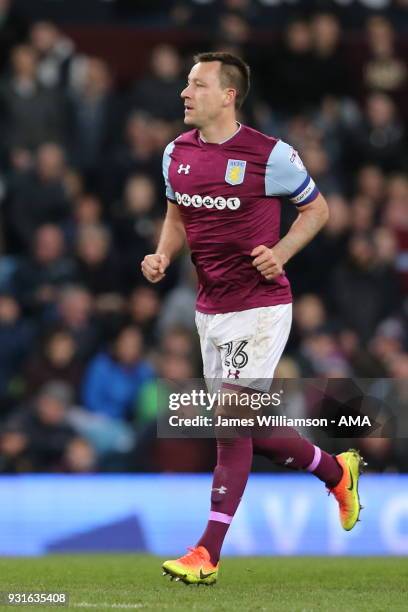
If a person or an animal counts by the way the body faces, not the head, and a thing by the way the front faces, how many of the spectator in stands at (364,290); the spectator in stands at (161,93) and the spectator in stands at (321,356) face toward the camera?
3

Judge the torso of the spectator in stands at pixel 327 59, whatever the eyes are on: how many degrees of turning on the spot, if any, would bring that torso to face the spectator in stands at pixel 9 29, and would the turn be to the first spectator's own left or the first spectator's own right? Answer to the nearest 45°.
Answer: approximately 90° to the first spectator's own right

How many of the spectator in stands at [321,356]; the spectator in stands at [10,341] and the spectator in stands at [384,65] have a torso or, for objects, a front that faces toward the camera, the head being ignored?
3

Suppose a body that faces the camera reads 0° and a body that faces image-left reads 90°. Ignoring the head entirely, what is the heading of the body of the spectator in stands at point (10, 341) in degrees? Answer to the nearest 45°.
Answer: approximately 0°

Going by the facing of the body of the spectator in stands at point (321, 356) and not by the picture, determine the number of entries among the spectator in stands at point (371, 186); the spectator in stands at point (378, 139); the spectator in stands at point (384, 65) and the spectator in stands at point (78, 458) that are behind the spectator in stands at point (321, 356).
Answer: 3

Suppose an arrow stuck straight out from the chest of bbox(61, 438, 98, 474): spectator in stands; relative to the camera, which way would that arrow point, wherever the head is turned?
toward the camera

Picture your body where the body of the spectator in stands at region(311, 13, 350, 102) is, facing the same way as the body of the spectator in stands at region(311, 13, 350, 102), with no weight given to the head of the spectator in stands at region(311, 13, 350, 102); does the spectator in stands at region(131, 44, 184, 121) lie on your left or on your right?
on your right

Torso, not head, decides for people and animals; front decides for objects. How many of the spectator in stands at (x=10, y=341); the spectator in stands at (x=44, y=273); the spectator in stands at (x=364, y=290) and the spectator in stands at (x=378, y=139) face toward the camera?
4

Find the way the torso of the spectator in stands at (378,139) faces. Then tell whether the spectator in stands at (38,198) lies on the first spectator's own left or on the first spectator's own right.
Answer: on the first spectator's own right

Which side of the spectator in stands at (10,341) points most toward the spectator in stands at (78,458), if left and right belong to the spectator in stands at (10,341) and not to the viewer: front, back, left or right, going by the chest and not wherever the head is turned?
front

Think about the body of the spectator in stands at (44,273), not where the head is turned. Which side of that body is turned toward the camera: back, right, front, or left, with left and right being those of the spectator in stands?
front
